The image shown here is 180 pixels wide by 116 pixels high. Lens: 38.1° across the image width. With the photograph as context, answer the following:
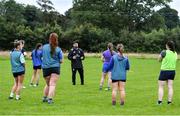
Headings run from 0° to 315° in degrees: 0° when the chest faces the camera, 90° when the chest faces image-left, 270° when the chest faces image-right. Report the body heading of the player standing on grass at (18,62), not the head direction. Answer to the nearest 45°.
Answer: approximately 225°

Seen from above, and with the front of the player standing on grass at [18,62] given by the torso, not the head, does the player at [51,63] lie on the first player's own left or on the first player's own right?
on the first player's own right

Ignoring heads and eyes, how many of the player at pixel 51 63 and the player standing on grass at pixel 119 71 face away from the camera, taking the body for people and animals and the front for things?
2

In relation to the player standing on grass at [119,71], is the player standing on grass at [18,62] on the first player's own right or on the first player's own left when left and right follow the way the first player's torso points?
on the first player's own left

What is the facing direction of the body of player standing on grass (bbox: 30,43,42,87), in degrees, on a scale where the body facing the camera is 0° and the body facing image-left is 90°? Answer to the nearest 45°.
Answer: approximately 225°

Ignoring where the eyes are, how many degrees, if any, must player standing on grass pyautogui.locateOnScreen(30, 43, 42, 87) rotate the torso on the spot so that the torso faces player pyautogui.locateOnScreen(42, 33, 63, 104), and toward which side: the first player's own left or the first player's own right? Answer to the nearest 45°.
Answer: approximately 135° to the first player's own right

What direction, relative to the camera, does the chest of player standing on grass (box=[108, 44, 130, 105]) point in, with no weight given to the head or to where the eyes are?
away from the camera

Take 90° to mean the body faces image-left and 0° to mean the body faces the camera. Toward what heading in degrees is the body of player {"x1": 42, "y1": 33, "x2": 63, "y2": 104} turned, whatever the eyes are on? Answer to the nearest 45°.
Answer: approximately 180°
